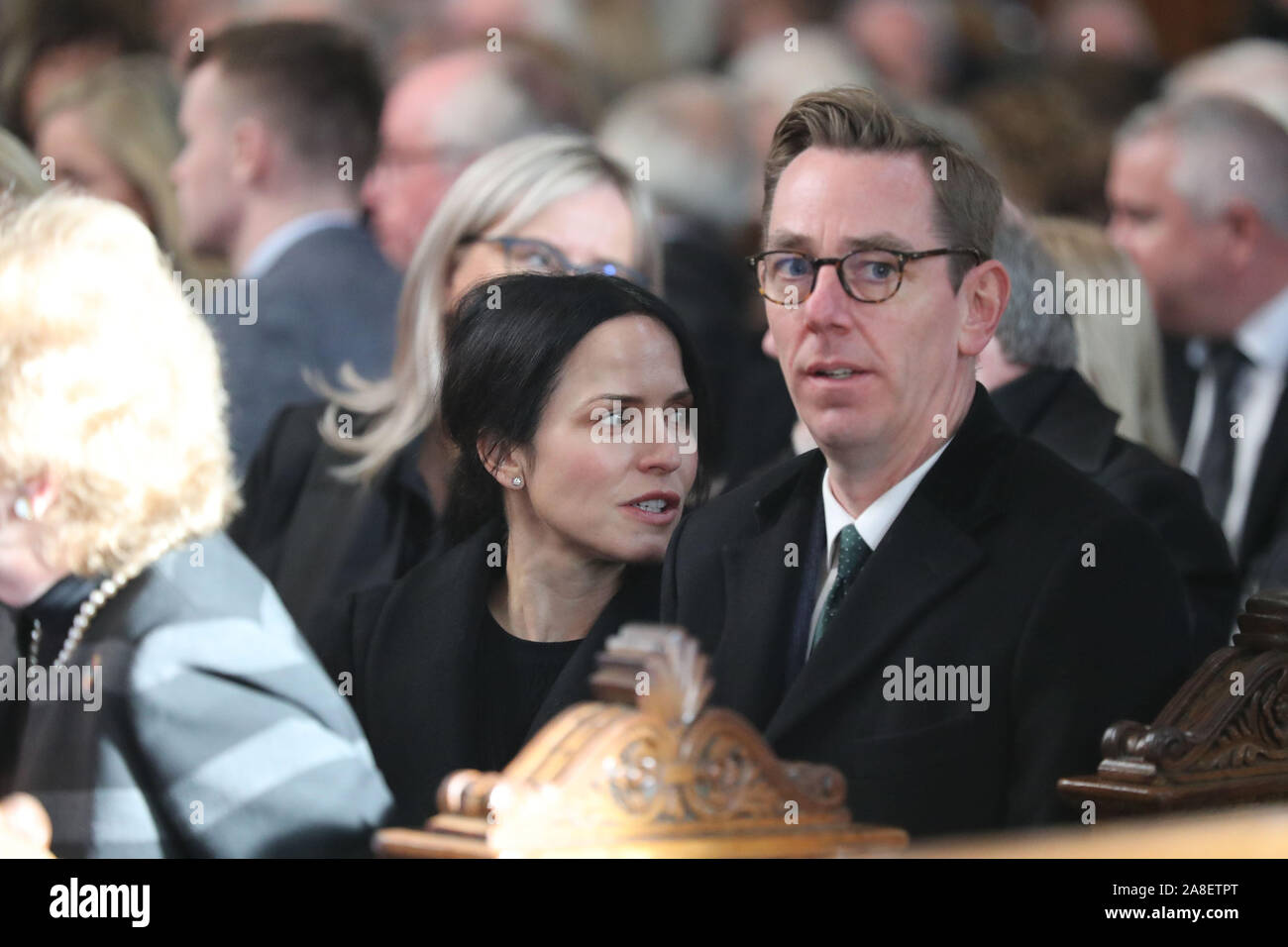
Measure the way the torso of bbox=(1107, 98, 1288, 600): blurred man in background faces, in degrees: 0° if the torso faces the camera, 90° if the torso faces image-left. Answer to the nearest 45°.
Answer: approximately 45°

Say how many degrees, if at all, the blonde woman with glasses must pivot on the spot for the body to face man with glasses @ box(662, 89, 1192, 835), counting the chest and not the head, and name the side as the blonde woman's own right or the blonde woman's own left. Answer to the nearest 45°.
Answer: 0° — they already face them

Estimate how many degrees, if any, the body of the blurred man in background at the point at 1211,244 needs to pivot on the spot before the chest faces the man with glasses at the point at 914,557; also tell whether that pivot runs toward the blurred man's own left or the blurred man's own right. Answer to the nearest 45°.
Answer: approximately 45° to the blurred man's own left

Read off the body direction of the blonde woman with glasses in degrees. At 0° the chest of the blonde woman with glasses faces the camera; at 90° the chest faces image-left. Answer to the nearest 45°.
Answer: approximately 315°

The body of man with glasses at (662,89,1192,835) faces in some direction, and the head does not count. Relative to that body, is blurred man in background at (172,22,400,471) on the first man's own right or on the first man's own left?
on the first man's own right

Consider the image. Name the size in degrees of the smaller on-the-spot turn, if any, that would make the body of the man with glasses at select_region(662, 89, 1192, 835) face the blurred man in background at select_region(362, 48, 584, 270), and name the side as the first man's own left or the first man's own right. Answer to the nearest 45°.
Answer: approximately 90° to the first man's own right

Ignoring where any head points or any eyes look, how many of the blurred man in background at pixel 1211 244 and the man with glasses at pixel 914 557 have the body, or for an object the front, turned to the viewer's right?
0

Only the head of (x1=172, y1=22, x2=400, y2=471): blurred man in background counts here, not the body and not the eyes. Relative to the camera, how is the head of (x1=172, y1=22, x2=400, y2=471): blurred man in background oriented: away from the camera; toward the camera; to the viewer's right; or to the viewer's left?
to the viewer's left

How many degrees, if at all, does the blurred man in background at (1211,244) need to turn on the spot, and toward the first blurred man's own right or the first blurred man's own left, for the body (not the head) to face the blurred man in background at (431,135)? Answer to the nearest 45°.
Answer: approximately 45° to the first blurred man's own right

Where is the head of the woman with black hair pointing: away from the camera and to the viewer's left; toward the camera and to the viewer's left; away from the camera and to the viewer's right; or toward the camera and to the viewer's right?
toward the camera and to the viewer's right
